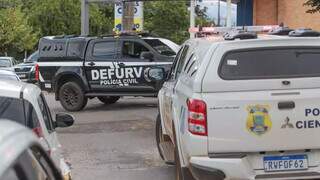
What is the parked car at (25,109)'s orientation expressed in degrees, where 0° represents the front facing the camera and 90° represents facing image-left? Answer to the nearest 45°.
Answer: approximately 180°

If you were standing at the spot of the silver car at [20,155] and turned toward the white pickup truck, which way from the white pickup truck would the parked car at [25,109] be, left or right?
left

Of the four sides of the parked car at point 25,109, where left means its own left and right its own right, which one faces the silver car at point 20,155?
back

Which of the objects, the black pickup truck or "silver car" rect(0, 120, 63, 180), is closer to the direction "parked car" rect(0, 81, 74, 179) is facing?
the black pickup truck

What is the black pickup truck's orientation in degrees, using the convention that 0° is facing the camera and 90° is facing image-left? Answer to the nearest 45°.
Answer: approximately 315°

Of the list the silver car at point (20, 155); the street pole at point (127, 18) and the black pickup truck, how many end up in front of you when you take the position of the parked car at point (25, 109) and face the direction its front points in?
2

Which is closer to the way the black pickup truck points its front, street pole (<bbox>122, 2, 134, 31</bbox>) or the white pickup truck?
the white pickup truck

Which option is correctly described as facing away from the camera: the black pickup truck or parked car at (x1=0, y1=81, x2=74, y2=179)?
the parked car

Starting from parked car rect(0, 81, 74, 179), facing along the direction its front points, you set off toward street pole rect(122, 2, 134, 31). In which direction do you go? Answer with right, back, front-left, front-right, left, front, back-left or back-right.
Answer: front

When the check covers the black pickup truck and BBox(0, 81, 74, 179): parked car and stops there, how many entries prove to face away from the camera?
1

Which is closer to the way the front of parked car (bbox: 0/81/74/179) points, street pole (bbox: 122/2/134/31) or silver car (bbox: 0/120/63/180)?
the street pole

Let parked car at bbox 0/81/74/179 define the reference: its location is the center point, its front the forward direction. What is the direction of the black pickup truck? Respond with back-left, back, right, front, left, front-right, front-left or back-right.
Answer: front

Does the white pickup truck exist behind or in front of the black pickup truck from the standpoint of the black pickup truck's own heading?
in front
